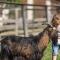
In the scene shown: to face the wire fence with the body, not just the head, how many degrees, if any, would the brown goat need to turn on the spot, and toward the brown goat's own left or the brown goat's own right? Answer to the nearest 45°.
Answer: approximately 90° to the brown goat's own left

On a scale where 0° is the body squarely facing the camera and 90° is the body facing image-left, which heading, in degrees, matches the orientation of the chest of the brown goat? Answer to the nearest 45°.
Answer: approximately 270°
